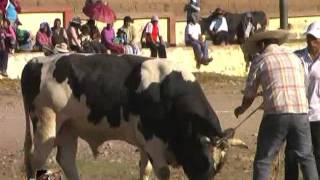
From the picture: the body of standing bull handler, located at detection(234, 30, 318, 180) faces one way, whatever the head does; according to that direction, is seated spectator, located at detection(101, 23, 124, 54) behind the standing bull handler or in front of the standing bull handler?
in front

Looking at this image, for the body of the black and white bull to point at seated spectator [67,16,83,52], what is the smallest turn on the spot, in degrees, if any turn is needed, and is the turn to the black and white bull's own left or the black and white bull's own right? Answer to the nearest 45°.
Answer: approximately 90° to the black and white bull's own left

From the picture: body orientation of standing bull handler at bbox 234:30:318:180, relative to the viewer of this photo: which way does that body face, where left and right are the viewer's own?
facing away from the viewer and to the left of the viewer

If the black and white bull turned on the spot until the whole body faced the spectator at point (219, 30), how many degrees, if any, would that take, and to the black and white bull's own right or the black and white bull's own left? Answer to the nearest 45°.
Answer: approximately 90° to the black and white bull's own left

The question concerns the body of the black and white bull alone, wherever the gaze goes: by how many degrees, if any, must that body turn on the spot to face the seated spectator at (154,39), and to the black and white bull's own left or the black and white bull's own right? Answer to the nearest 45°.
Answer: approximately 90° to the black and white bull's own left

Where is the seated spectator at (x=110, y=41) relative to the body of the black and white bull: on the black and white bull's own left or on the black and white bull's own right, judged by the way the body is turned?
on the black and white bull's own left

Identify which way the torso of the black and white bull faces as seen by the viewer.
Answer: to the viewer's right

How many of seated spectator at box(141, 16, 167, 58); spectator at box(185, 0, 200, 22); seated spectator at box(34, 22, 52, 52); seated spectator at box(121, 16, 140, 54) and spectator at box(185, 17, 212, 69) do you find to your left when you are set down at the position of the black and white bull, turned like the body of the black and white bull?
5

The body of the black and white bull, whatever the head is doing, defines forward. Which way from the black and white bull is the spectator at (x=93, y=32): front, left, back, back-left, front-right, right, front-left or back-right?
left

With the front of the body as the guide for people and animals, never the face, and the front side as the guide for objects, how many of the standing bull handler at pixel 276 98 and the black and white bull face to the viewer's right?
1

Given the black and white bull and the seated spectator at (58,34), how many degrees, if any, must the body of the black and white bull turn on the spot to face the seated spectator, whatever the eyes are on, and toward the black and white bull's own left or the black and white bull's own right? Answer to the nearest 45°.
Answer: approximately 90° to the black and white bull's own left

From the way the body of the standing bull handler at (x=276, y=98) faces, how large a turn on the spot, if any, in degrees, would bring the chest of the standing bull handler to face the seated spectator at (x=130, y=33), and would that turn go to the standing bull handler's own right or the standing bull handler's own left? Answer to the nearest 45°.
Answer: approximately 45° to the standing bull handler's own right
